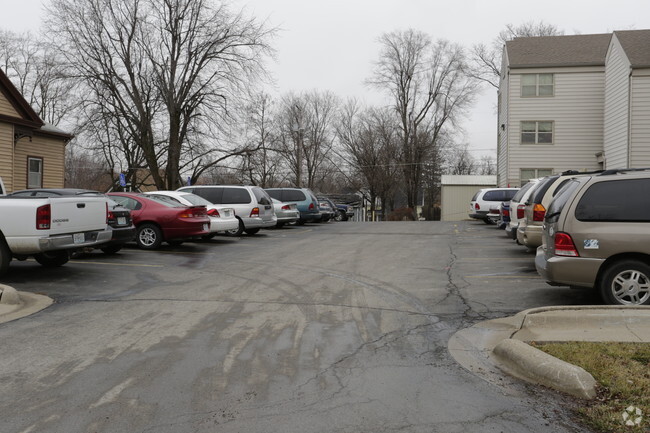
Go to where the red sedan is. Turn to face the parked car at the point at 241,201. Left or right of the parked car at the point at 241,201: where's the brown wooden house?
left

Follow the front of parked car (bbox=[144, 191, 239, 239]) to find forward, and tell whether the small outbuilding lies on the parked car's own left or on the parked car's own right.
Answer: on the parked car's own right

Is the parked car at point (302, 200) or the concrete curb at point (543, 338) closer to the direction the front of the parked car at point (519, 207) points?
the parked car

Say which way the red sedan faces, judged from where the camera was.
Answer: facing away from the viewer and to the left of the viewer

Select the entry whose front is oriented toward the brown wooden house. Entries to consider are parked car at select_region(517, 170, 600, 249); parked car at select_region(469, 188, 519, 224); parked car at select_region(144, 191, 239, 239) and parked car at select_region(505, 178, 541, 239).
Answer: parked car at select_region(144, 191, 239, 239)

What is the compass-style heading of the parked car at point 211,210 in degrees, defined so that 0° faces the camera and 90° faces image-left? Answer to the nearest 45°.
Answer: approximately 135°

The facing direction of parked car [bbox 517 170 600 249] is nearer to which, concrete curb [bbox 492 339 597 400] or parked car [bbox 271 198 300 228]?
the parked car

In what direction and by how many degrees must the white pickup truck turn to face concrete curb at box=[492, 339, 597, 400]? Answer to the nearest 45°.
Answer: approximately 180°

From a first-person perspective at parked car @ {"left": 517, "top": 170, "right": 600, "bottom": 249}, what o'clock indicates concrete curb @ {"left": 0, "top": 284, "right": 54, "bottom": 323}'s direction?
The concrete curb is roughly at 6 o'clock from the parked car.

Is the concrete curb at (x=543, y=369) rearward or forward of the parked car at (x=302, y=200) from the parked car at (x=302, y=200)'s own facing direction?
rearward

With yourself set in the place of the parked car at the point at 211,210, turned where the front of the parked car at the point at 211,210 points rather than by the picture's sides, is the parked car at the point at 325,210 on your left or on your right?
on your right

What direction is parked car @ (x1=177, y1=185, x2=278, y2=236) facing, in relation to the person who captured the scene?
facing away from the viewer and to the left of the viewer

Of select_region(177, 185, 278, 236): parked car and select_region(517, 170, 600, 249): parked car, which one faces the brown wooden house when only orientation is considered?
select_region(177, 185, 278, 236): parked car

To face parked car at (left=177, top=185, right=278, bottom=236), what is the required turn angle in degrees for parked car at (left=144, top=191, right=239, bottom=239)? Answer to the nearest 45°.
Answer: approximately 45° to its right

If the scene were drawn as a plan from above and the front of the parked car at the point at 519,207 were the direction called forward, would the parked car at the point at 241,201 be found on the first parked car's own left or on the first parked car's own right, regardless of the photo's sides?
on the first parked car's own left

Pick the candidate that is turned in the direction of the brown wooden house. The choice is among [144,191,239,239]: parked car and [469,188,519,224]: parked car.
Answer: [144,191,239,239]: parked car

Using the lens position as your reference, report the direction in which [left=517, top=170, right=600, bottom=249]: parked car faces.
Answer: facing away from the viewer and to the right of the viewer

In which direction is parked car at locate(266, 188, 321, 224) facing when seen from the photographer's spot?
facing away from the viewer and to the left of the viewer

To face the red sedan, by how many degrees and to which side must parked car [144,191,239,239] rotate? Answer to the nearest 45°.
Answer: approximately 90° to its left

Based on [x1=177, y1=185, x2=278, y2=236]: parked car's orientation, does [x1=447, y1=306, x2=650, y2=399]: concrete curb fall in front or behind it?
behind

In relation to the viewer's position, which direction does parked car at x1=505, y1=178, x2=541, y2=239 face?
facing away from the viewer and to the right of the viewer
